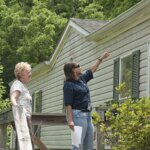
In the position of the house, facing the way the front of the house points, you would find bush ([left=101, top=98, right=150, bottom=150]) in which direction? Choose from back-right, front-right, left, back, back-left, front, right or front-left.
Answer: front-left

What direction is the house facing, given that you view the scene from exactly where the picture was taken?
facing the viewer and to the left of the viewer

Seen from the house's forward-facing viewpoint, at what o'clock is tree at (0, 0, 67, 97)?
The tree is roughly at 4 o'clock from the house.

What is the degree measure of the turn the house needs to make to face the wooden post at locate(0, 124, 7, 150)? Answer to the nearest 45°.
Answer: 0° — it already faces it

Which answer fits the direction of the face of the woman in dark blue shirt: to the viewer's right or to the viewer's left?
to the viewer's right

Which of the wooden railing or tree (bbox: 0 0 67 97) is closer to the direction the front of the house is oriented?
the wooden railing

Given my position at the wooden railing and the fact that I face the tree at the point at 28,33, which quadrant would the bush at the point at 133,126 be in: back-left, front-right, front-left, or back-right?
back-right

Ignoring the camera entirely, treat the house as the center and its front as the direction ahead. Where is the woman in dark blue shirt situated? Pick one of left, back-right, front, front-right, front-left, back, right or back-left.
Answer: front-left

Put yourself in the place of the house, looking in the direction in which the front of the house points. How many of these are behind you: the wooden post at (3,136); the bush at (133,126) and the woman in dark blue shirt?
0
